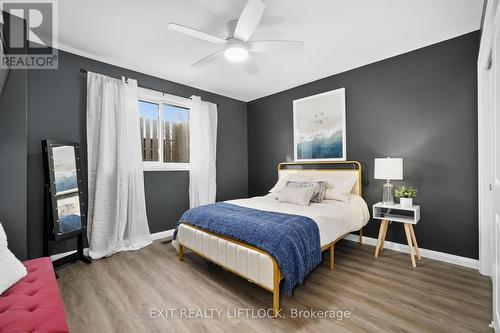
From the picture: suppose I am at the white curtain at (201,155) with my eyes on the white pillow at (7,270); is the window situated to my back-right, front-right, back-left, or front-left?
front-right

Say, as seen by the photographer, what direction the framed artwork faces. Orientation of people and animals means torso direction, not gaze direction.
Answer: facing the viewer and to the left of the viewer

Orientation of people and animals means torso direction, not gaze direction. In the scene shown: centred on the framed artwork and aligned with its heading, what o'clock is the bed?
The bed is roughly at 11 o'clock from the framed artwork.

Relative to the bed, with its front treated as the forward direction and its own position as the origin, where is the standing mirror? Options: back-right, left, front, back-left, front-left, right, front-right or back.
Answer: front-right

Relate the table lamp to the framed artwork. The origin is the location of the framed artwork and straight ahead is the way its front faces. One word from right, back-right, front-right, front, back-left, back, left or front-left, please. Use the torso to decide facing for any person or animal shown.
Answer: left

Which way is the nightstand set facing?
toward the camera

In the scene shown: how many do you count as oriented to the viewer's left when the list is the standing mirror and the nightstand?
0

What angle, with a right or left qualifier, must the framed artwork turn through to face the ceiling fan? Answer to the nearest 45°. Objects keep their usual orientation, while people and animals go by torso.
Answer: approximately 45° to its left

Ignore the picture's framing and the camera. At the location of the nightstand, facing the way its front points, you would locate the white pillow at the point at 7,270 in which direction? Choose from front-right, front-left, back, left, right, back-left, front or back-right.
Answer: front-right

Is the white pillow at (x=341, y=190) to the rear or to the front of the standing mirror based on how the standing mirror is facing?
to the front
